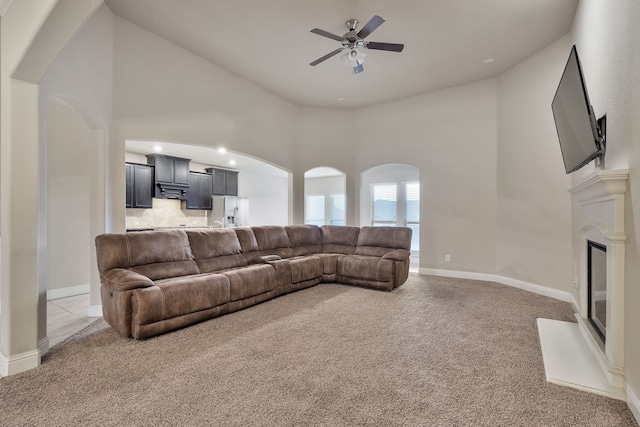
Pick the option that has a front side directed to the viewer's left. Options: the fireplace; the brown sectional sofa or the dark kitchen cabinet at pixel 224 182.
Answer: the fireplace

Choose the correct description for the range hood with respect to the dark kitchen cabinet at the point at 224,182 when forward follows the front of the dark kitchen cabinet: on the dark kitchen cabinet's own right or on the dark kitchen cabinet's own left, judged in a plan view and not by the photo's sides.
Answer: on the dark kitchen cabinet's own right

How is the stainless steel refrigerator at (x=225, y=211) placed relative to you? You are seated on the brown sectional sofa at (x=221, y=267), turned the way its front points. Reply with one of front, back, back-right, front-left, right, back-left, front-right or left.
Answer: back-left

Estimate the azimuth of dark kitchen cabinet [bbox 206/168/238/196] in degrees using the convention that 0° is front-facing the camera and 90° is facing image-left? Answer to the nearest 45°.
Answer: approximately 315°

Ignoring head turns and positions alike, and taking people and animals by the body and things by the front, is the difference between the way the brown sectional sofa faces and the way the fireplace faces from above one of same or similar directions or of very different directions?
very different directions

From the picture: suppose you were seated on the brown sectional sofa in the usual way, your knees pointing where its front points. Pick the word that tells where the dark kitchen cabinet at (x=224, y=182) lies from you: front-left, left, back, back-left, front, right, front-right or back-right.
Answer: back-left

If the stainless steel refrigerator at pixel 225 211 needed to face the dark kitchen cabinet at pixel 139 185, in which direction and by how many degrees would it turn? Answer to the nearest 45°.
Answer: approximately 90° to its right

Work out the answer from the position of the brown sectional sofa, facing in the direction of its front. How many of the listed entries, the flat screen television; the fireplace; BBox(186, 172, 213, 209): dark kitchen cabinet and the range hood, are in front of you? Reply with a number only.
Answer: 2

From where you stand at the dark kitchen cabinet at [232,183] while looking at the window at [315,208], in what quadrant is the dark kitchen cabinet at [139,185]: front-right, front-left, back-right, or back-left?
back-right

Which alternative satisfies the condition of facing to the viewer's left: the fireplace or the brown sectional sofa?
the fireplace

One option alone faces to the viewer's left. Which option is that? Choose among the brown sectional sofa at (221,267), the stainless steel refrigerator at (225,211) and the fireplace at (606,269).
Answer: the fireplace

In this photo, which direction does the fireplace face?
to the viewer's left
